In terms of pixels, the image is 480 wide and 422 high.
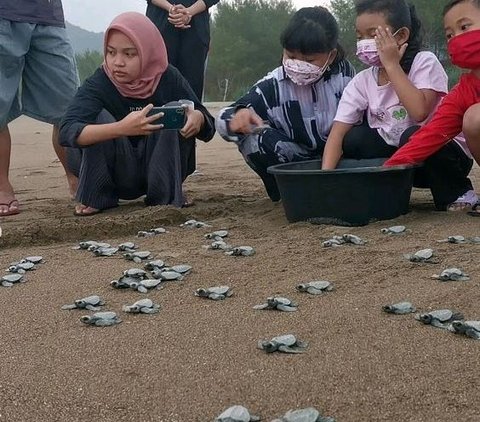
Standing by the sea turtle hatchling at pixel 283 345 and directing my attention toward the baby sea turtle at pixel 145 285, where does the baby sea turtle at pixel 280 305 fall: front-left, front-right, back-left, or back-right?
front-right

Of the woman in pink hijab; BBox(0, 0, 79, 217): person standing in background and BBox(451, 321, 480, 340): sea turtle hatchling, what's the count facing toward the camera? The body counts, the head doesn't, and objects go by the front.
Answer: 2

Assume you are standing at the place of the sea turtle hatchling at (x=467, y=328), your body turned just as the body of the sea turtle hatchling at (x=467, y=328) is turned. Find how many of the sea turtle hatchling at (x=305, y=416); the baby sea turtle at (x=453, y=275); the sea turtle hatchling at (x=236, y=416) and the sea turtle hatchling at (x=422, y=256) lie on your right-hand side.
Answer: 2

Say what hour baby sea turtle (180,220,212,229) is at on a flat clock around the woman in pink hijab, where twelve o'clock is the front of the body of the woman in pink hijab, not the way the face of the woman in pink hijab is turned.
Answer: The baby sea turtle is roughly at 11 o'clock from the woman in pink hijab.

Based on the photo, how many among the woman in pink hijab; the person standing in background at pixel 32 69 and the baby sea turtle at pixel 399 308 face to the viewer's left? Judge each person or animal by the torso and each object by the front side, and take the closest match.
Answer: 1

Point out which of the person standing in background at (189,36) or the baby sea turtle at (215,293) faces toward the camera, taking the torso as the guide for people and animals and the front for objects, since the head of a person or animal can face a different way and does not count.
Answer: the person standing in background

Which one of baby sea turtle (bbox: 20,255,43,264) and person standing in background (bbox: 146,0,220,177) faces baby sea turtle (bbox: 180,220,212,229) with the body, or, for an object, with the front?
the person standing in background

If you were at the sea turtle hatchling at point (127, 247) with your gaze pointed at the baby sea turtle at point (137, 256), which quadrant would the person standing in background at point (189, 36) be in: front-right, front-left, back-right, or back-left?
back-left
